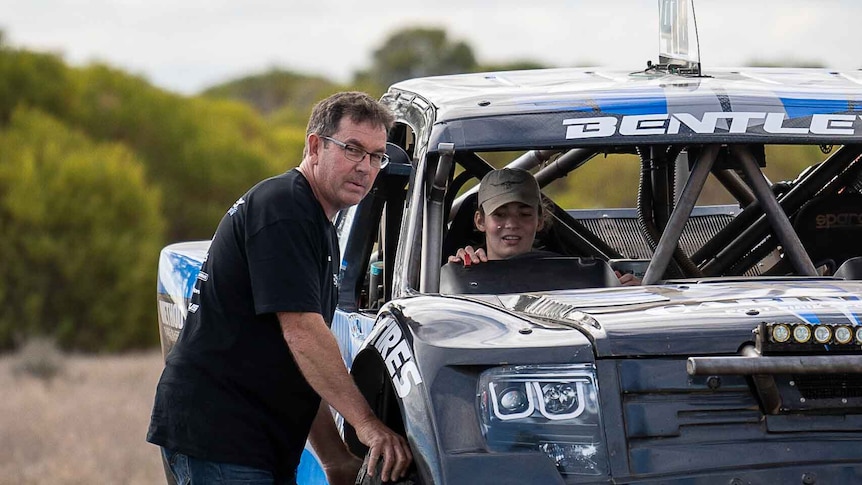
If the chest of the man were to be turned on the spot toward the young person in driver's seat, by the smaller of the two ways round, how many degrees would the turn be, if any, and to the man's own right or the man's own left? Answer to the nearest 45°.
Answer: approximately 45° to the man's own left

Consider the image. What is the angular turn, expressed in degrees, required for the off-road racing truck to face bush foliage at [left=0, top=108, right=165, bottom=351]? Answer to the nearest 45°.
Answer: approximately 180°

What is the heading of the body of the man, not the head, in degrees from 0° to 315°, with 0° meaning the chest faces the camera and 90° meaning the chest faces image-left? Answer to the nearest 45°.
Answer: approximately 270°

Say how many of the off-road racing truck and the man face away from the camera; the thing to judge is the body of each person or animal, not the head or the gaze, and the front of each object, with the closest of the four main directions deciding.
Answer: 0

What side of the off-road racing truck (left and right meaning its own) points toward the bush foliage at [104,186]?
back

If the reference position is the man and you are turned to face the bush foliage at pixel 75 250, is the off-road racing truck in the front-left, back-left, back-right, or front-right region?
front-right

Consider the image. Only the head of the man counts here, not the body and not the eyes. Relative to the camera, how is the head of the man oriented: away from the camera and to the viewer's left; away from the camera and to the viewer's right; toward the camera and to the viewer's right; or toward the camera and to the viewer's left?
toward the camera and to the viewer's right

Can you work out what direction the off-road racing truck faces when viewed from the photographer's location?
facing the viewer and to the right of the viewer

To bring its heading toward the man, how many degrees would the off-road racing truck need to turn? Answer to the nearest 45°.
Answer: approximately 45° to its right
